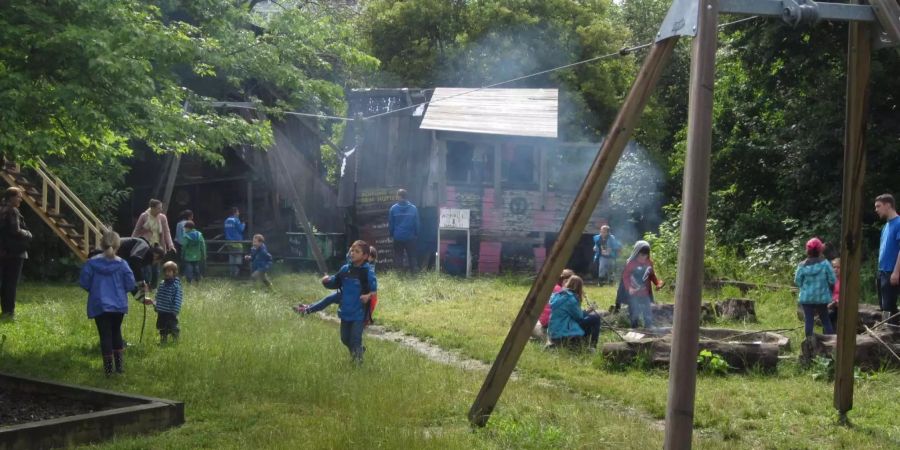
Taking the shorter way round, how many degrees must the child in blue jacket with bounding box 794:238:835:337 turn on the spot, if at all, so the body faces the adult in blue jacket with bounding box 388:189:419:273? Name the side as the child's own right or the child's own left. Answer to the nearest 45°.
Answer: approximately 45° to the child's own left

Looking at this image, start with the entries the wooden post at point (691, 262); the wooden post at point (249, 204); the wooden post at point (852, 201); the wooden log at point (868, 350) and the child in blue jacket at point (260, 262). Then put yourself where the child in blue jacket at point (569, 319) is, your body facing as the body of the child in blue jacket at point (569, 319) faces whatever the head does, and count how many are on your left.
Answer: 2

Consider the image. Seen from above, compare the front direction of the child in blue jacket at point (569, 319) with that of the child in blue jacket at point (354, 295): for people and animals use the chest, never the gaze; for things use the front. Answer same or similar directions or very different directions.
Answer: very different directions

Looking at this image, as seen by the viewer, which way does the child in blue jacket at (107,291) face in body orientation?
away from the camera

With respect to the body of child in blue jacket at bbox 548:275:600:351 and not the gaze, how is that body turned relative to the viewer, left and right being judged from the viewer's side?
facing away from the viewer and to the right of the viewer

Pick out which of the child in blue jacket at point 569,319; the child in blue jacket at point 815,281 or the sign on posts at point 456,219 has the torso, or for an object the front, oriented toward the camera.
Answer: the sign on posts

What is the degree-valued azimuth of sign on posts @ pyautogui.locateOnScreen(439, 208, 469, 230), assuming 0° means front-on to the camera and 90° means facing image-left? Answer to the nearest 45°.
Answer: approximately 0°

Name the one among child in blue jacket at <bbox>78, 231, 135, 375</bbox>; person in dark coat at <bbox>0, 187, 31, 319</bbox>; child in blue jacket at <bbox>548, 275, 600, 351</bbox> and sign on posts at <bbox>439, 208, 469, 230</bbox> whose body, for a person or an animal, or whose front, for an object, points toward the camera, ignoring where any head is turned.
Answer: the sign on posts

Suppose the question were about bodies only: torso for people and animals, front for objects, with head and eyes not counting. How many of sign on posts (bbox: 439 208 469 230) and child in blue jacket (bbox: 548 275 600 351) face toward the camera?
1

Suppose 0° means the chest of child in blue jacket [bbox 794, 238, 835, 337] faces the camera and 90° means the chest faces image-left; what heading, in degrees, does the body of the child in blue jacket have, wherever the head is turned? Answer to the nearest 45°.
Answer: approximately 180°

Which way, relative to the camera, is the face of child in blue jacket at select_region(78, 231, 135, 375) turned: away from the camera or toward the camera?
away from the camera
